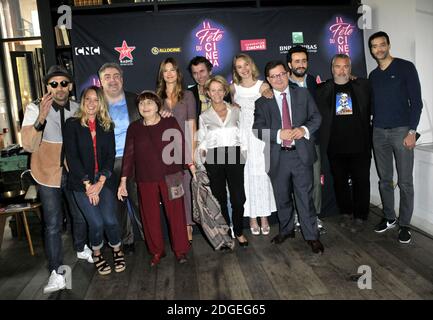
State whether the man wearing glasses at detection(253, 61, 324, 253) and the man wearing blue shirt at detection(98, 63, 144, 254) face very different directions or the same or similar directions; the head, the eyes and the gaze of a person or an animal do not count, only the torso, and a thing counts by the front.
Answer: same or similar directions

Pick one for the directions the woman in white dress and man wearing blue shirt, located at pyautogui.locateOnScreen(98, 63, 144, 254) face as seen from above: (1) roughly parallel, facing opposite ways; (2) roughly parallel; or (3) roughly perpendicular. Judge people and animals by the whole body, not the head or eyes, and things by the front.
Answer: roughly parallel

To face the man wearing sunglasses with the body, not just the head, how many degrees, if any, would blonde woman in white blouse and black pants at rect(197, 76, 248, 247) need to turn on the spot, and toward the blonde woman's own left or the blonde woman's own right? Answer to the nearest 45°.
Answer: approximately 90° to the blonde woman's own right

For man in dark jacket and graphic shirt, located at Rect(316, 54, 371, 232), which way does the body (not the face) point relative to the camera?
toward the camera

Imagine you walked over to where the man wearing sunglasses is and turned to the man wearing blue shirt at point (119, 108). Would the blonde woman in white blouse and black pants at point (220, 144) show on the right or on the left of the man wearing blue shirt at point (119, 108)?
right

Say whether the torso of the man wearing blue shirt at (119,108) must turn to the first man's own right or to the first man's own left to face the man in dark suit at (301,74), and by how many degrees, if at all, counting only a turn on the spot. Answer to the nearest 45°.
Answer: approximately 90° to the first man's own left

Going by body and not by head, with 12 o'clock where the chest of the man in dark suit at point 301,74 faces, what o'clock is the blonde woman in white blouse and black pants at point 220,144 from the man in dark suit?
The blonde woman in white blouse and black pants is roughly at 2 o'clock from the man in dark suit.

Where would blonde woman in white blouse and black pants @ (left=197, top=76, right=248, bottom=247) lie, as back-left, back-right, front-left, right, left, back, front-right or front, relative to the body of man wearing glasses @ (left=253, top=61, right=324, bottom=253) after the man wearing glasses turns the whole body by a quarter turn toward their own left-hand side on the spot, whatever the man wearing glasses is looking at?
back

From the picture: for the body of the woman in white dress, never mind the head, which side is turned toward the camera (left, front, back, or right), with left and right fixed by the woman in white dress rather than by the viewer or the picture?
front

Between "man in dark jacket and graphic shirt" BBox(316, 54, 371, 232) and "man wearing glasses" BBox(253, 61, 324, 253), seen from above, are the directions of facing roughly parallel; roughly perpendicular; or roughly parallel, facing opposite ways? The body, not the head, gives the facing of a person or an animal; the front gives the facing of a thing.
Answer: roughly parallel

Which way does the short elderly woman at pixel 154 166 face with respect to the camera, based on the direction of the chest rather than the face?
toward the camera

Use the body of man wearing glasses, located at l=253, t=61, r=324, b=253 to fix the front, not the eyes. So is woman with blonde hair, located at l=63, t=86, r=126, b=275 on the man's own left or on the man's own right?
on the man's own right

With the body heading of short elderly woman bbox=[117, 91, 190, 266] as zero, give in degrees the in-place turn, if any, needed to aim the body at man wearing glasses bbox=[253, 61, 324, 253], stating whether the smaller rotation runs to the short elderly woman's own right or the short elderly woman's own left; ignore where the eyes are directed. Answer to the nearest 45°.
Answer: approximately 90° to the short elderly woman's own left

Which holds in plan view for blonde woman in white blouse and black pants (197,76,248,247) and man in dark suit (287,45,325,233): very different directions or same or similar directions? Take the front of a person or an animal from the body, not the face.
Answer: same or similar directions

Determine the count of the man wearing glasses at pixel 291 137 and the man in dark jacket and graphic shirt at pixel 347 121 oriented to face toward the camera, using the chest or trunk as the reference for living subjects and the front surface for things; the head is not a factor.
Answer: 2

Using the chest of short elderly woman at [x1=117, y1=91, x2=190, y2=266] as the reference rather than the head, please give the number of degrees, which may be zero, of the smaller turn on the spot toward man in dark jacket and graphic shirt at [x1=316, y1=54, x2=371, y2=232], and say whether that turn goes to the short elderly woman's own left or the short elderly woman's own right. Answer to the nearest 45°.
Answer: approximately 90° to the short elderly woman's own left
